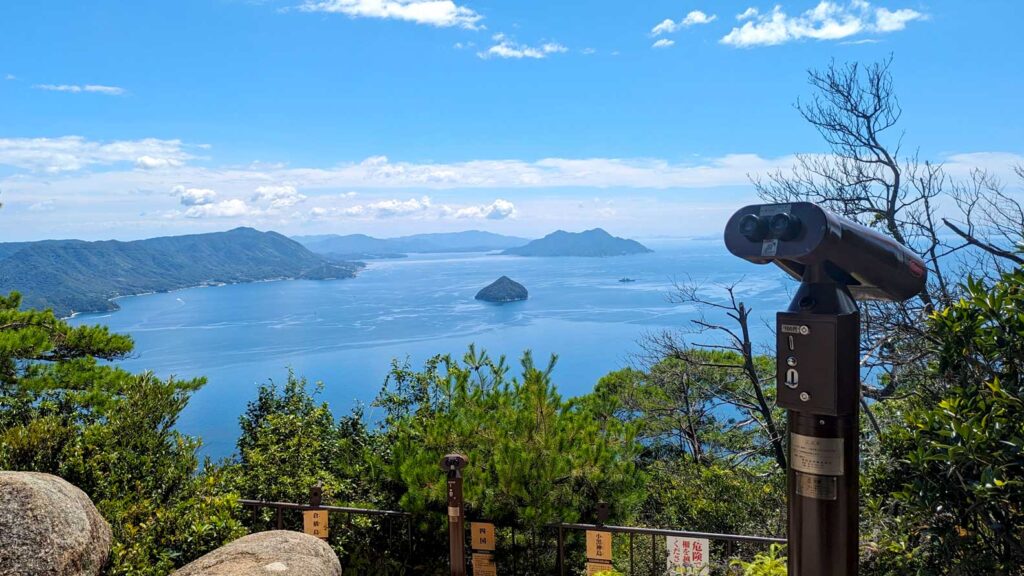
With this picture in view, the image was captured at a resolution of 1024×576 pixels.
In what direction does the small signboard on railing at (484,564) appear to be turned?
toward the camera

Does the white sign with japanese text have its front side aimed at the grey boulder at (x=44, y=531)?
no

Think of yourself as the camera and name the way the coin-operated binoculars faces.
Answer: facing away from the viewer and to the right of the viewer

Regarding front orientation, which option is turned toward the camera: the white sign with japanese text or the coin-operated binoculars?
the white sign with japanese text

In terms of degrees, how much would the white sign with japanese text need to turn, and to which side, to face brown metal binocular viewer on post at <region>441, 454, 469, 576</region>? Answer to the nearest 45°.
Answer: approximately 90° to its right

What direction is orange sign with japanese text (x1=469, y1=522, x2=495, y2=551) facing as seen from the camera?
toward the camera

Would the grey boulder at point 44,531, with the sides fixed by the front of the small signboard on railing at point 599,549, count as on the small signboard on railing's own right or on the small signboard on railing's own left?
on the small signboard on railing's own right

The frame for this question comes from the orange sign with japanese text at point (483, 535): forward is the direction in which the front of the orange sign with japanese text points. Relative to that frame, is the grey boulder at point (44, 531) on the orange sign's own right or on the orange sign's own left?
on the orange sign's own right

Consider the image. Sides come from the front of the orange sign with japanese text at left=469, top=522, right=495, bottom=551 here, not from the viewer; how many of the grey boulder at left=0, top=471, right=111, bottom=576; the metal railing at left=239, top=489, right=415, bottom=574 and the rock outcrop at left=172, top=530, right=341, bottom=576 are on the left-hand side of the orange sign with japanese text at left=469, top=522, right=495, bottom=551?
0

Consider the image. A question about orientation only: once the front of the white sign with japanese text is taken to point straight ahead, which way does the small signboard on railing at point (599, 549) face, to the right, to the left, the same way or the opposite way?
the same way

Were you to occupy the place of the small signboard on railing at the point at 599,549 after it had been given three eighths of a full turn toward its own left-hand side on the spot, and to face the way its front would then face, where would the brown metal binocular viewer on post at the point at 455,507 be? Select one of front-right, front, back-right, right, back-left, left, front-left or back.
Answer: back-left

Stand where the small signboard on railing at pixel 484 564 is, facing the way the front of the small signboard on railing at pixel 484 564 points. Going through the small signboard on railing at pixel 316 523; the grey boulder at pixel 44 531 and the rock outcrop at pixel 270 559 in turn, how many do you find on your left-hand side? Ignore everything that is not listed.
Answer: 0
